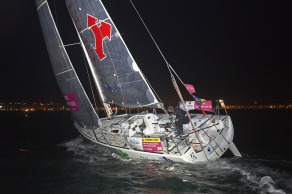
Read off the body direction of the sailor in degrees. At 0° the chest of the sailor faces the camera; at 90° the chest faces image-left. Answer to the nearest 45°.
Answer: approximately 90°

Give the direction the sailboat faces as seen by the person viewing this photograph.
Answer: facing away from the viewer and to the left of the viewer
